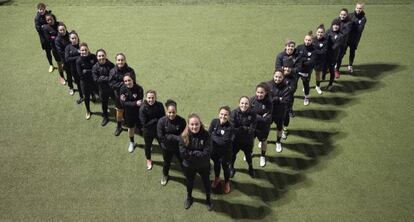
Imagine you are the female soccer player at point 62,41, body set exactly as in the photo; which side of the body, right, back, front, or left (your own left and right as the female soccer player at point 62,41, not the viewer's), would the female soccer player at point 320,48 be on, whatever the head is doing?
left

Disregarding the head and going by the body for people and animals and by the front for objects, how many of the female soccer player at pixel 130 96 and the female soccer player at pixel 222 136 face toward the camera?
2

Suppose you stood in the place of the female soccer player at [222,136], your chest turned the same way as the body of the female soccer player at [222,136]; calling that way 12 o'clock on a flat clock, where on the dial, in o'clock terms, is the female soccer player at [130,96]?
the female soccer player at [130,96] is roughly at 4 o'clock from the female soccer player at [222,136].

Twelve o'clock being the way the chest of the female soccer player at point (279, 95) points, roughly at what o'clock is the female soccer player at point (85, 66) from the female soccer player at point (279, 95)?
the female soccer player at point (85, 66) is roughly at 3 o'clock from the female soccer player at point (279, 95).

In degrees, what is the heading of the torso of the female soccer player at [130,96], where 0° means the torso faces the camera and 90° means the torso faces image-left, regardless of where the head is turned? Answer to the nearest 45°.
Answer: approximately 0°

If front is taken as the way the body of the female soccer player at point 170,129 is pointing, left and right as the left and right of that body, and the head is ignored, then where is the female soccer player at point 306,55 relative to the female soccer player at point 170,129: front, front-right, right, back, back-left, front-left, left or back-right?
back-left

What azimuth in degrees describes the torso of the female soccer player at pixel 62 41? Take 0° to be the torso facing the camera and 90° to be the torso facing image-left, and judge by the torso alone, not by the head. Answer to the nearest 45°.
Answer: approximately 0°

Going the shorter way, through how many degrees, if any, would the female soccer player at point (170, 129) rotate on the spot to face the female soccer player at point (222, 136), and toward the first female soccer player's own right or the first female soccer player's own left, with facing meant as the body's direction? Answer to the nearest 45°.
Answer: approximately 90° to the first female soccer player's own left
